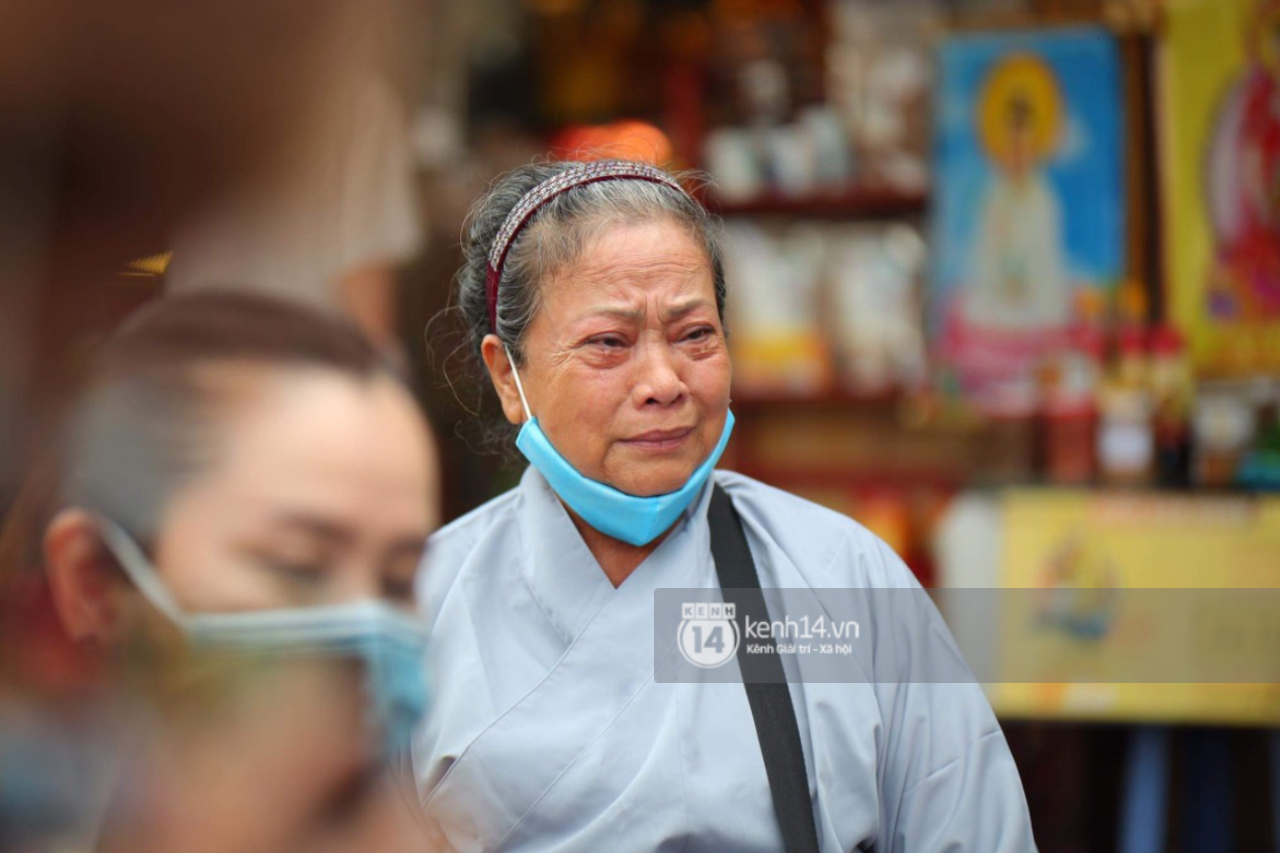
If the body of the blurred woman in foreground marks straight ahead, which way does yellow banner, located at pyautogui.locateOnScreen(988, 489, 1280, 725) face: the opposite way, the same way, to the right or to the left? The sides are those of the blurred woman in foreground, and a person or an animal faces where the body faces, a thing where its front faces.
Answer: to the right

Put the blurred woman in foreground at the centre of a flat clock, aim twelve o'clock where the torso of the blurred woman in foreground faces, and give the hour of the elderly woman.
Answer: The elderly woman is roughly at 9 o'clock from the blurred woman in foreground.

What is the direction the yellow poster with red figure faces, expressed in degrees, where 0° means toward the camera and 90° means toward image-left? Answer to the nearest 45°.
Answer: approximately 0°

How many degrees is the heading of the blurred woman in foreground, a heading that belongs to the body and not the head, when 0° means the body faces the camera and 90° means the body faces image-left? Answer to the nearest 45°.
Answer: approximately 315°

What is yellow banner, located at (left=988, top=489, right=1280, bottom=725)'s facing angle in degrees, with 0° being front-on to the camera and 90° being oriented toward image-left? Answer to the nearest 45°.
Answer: approximately 0°

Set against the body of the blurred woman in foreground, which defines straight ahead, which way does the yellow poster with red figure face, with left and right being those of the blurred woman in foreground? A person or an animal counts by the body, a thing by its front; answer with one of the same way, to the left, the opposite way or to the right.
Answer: to the right

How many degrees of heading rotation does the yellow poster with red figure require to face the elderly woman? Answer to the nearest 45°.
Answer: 0° — it already faces them
